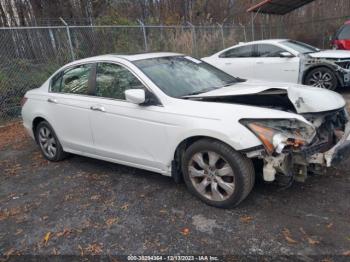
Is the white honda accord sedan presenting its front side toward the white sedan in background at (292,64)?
no

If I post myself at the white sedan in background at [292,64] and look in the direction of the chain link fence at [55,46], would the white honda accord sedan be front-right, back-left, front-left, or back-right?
front-left

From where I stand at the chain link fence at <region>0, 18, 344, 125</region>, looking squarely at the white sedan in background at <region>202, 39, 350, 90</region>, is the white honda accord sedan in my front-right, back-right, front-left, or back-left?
front-right

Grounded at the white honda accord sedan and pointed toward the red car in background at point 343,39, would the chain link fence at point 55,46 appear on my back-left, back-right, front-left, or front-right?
front-left

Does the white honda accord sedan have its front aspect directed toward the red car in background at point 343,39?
no

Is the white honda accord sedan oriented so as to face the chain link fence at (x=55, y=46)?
no

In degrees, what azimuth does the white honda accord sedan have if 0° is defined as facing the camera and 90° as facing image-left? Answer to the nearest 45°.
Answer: approximately 315°

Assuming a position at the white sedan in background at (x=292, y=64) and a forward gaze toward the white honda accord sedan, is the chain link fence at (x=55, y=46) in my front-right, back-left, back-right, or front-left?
front-right
